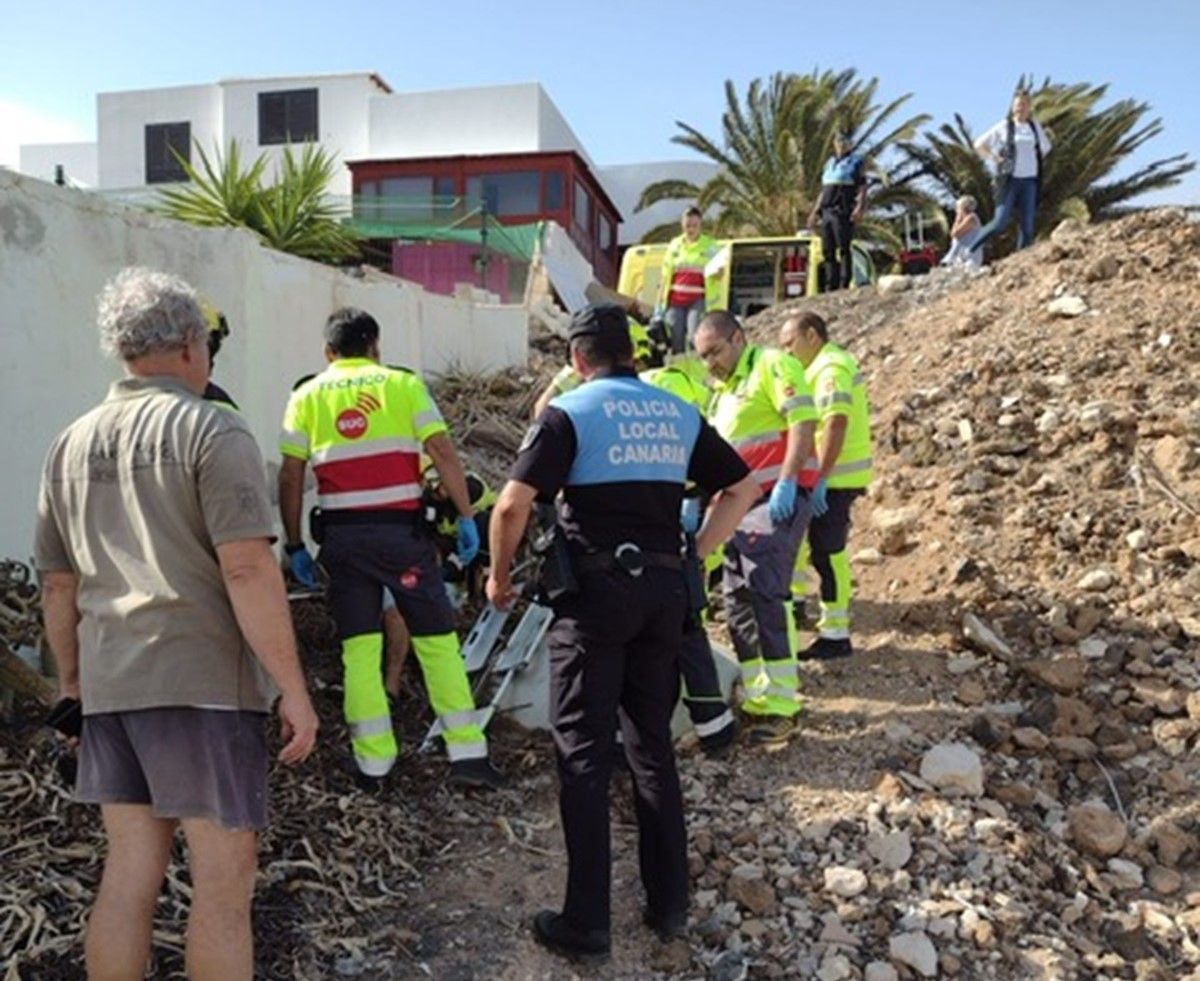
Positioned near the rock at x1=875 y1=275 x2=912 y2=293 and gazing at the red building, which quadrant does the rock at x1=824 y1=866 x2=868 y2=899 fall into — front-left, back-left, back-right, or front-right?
back-left

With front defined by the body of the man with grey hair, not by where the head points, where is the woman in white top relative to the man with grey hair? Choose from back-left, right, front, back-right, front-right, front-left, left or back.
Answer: front

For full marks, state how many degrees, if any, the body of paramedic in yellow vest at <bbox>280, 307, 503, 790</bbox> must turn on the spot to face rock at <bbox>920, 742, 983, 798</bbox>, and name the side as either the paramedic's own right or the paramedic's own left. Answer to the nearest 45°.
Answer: approximately 90° to the paramedic's own right

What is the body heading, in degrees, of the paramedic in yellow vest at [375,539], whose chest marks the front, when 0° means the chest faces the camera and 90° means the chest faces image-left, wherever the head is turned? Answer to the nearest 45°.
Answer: approximately 180°

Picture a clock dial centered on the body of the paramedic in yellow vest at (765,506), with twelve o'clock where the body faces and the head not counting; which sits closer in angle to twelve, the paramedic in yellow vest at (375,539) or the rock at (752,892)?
the paramedic in yellow vest

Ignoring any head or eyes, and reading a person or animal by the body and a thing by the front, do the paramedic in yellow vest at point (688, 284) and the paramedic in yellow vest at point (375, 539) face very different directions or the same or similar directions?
very different directions

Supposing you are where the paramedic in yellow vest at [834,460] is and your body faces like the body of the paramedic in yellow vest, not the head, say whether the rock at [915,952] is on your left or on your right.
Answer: on your left

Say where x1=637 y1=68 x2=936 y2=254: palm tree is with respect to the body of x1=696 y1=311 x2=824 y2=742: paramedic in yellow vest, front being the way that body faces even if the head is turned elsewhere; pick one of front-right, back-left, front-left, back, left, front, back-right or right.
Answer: back-right

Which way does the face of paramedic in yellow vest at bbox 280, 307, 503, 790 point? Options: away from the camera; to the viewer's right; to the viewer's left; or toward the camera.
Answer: away from the camera

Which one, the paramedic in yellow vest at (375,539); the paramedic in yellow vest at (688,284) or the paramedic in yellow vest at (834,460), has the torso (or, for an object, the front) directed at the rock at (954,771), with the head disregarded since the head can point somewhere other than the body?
the paramedic in yellow vest at (688,284)

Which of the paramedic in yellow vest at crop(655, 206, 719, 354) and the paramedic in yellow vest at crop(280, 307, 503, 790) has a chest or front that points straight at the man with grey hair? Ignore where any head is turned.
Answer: the paramedic in yellow vest at crop(655, 206, 719, 354)

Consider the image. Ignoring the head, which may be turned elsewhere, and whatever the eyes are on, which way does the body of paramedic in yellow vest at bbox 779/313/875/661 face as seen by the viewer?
to the viewer's left

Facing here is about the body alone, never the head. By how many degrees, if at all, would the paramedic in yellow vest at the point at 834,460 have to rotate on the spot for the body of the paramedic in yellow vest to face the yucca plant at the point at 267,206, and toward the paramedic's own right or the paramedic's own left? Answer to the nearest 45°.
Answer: approximately 45° to the paramedic's own right

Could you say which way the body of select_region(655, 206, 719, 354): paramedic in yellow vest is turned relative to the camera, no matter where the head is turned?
toward the camera

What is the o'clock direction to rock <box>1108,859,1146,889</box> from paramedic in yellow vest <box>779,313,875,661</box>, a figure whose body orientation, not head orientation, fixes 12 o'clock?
The rock is roughly at 8 o'clock from the paramedic in yellow vest.

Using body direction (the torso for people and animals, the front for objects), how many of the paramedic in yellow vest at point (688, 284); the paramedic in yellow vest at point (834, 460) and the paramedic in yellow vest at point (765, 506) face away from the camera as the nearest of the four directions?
0
